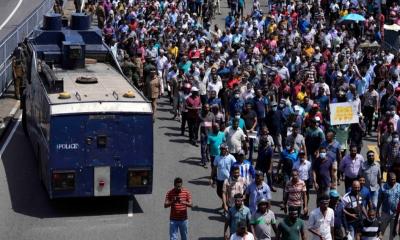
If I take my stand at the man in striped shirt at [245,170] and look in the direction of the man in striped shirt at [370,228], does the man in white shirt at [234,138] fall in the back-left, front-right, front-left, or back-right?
back-left

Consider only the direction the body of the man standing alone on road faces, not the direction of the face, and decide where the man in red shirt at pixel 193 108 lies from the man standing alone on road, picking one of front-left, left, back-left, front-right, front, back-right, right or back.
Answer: back

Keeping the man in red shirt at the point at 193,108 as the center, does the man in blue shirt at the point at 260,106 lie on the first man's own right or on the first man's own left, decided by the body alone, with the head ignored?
on the first man's own left

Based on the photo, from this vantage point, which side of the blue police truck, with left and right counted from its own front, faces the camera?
back

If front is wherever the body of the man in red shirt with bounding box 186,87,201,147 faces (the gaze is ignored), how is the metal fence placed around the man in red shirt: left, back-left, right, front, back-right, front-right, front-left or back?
back-right

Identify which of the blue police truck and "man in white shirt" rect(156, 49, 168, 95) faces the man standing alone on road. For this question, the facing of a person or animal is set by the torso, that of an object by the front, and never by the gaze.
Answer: the man in white shirt

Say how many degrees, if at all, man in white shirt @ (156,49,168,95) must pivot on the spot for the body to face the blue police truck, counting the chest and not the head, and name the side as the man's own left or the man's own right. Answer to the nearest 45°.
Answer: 0° — they already face it

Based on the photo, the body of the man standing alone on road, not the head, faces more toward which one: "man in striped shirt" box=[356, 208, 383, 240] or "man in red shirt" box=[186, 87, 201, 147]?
the man in striped shirt

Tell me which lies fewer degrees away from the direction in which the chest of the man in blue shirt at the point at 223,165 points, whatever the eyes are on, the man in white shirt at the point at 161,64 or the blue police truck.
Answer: the blue police truck

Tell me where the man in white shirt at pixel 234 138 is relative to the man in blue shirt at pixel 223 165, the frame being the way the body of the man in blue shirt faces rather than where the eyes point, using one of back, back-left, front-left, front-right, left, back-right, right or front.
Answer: back

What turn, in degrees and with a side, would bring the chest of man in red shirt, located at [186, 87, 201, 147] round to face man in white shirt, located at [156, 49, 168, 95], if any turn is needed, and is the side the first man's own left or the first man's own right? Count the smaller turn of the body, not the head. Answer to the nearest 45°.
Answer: approximately 180°

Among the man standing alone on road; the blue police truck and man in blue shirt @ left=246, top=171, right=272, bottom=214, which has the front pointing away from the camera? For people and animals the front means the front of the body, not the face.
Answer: the blue police truck
